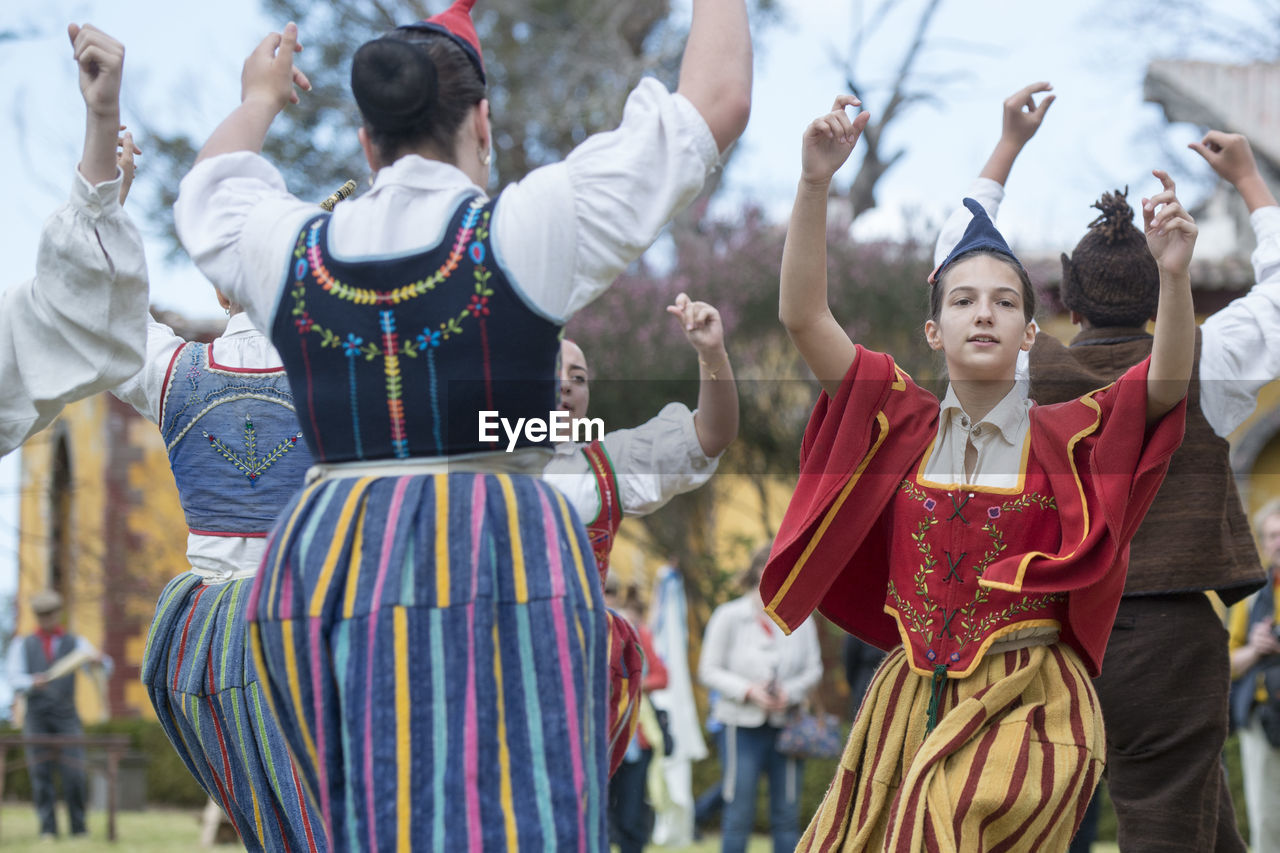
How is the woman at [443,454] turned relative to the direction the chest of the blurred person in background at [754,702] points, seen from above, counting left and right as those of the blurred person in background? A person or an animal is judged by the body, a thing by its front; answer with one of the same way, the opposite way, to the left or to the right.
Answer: the opposite way

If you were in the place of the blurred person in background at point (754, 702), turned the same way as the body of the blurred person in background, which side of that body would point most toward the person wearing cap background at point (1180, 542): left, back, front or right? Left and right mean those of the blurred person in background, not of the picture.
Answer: front

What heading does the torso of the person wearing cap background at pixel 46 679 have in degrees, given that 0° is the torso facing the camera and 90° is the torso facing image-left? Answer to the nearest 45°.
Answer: approximately 0°

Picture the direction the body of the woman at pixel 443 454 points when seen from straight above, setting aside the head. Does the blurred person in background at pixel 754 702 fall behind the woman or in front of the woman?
in front

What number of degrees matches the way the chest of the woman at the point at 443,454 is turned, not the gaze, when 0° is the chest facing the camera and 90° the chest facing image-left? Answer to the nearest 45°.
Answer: approximately 180°

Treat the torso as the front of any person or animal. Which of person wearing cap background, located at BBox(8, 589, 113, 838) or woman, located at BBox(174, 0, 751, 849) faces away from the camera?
the woman

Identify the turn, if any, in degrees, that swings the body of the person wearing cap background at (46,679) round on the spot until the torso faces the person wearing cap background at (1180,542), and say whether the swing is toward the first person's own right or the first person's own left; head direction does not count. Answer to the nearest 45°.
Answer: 0° — they already face them

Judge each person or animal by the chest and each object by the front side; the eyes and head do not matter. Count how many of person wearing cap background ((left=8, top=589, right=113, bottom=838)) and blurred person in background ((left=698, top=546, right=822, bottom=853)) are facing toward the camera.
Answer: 2

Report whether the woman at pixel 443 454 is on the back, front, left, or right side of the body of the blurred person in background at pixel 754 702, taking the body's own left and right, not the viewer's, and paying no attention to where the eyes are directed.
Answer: front

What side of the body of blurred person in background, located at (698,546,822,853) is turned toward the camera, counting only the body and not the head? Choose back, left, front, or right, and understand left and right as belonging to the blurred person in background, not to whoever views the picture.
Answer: front

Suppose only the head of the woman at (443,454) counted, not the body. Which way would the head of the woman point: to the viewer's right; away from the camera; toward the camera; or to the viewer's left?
away from the camera

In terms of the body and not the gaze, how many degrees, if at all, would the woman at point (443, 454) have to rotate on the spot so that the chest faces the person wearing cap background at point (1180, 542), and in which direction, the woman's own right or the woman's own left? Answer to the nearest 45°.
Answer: approximately 45° to the woman's own right

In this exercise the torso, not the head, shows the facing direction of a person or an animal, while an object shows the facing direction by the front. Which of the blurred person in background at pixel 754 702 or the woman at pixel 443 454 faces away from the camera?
the woman
